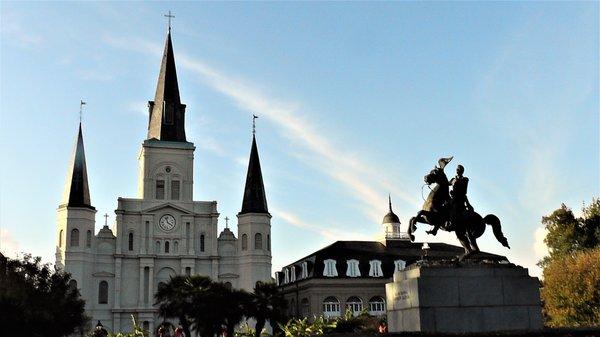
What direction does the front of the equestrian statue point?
to the viewer's left

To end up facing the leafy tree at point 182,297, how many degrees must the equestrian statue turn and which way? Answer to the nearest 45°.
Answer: approximately 45° to its right

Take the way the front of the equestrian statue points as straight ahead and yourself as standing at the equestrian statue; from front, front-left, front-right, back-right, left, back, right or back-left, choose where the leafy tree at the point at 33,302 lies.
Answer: front-right
